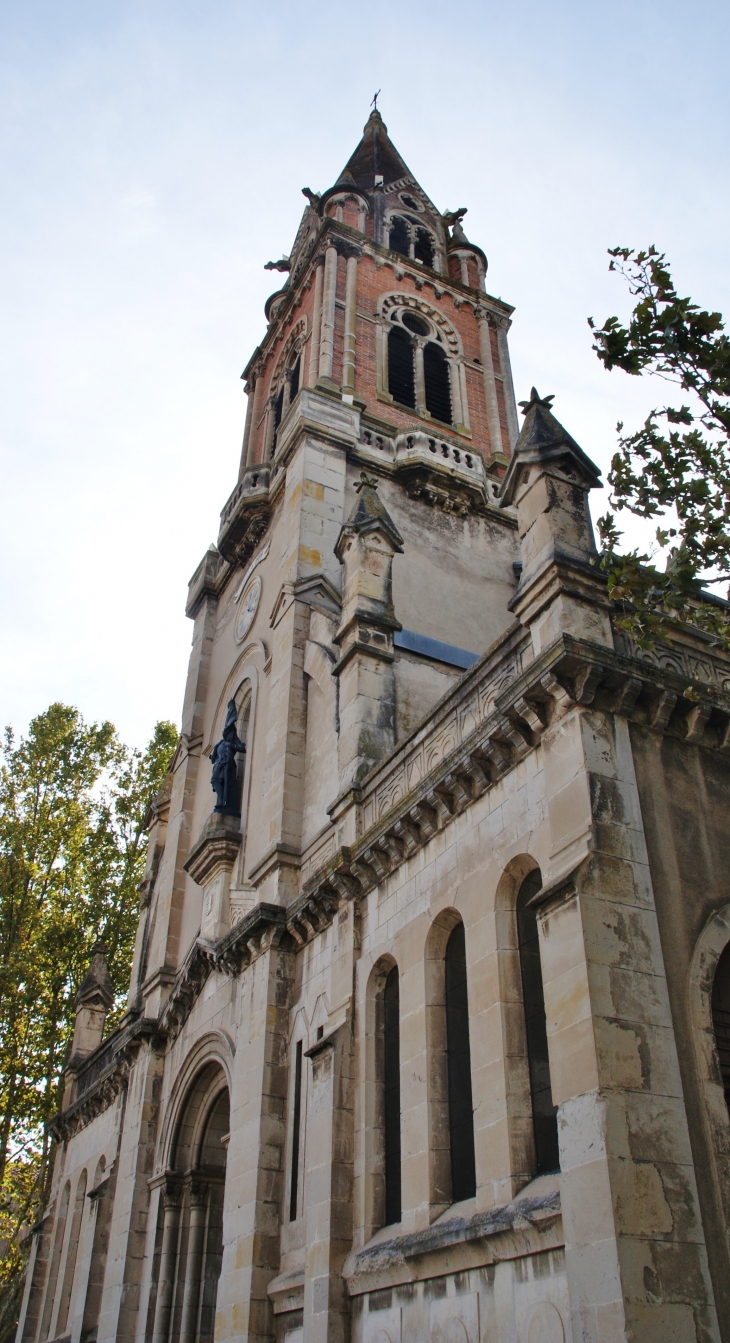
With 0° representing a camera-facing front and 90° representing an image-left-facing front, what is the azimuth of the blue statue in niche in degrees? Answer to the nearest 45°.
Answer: approximately 45°

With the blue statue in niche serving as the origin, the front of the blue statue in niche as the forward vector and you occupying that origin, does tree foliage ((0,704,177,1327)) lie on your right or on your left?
on your right

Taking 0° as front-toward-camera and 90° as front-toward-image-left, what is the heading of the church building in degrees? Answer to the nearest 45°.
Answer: approximately 45°
